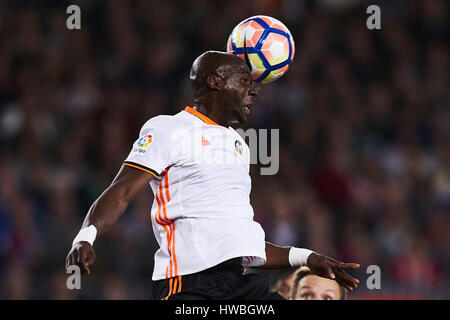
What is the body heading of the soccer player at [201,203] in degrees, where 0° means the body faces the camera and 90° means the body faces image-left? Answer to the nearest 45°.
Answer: approximately 315°

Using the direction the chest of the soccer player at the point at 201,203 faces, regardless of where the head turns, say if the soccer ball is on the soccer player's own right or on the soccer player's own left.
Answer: on the soccer player's own left

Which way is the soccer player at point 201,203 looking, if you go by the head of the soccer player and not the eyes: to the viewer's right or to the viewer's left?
to the viewer's right
